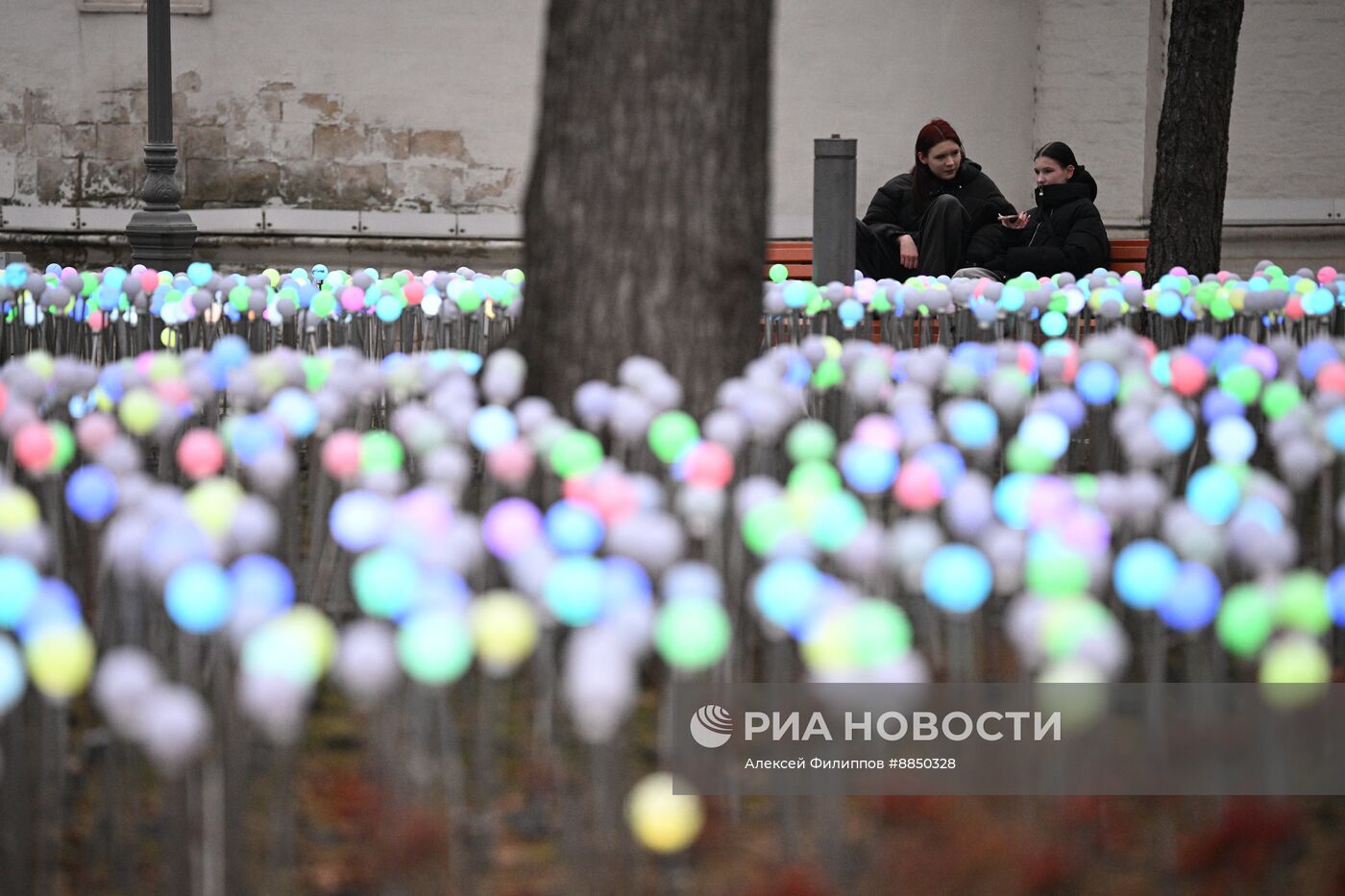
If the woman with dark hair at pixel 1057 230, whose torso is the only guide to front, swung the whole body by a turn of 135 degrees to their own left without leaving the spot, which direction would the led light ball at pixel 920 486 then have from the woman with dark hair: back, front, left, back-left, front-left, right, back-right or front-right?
right

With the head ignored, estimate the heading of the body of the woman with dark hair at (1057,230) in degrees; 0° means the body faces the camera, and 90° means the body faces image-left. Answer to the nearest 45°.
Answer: approximately 45°

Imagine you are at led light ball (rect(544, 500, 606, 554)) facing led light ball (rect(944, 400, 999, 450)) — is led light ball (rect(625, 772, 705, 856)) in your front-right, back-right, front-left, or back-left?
back-right

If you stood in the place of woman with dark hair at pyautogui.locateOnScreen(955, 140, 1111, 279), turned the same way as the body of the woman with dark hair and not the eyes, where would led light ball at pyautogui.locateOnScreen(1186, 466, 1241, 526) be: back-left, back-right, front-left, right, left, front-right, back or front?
front-left

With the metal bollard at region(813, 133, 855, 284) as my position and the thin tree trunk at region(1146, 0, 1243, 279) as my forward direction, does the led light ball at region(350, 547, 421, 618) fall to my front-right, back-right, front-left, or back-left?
back-right

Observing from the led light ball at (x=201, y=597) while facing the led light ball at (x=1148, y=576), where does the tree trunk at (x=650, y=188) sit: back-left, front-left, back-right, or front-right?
front-left

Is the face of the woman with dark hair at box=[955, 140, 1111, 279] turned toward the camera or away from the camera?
toward the camera

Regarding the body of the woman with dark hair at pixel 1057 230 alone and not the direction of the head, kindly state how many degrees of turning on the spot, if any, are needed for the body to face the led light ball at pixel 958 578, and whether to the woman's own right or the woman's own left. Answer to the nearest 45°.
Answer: approximately 45° to the woman's own left

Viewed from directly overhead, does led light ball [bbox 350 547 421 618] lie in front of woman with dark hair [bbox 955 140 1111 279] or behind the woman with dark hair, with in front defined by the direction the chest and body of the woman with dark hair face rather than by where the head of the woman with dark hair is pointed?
in front

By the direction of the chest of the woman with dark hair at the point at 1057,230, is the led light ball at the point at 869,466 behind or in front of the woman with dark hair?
in front

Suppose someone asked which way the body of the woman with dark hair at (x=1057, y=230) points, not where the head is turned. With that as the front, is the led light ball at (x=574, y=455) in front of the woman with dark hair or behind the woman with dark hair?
in front

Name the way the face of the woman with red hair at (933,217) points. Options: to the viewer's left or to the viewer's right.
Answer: to the viewer's right

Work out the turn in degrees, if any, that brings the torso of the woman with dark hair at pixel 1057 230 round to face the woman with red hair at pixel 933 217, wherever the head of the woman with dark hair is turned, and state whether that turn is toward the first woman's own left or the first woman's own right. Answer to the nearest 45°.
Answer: approximately 45° to the first woman's own right
